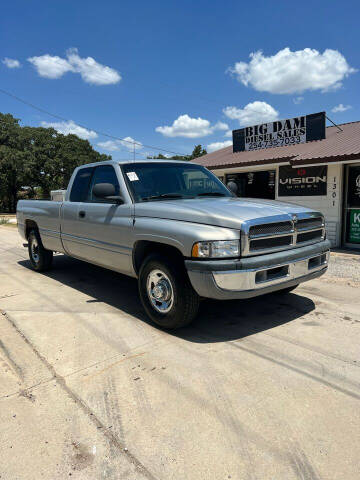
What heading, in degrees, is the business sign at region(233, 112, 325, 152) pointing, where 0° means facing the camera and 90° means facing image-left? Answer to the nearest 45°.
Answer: approximately 45°

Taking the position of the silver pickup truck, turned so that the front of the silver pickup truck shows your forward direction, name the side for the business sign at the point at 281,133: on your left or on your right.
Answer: on your left

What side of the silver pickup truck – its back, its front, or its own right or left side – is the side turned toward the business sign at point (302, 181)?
left

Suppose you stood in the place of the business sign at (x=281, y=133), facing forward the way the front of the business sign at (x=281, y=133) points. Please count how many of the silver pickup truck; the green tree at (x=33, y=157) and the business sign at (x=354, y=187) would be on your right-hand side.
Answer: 1

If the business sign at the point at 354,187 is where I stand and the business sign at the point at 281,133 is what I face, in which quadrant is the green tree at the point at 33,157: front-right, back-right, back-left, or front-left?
front-left

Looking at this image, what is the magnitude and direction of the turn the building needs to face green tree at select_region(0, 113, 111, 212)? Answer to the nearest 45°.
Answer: approximately 90° to its right

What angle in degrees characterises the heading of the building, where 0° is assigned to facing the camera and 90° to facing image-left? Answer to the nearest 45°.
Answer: approximately 45°

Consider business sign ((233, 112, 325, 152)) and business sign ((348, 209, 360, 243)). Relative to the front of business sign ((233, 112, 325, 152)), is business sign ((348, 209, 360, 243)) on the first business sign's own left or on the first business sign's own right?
on the first business sign's own left

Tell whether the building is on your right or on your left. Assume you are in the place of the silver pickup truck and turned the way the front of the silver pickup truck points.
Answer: on your left

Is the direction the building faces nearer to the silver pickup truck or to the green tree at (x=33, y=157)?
the silver pickup truck

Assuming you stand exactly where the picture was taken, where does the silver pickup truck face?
facing the viewer and to the right of the viewer

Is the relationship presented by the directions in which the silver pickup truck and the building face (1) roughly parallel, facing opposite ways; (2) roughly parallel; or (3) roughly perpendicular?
roughly perpendicular

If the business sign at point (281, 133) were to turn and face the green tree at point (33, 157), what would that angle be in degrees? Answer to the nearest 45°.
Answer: approximately 90° to its right
